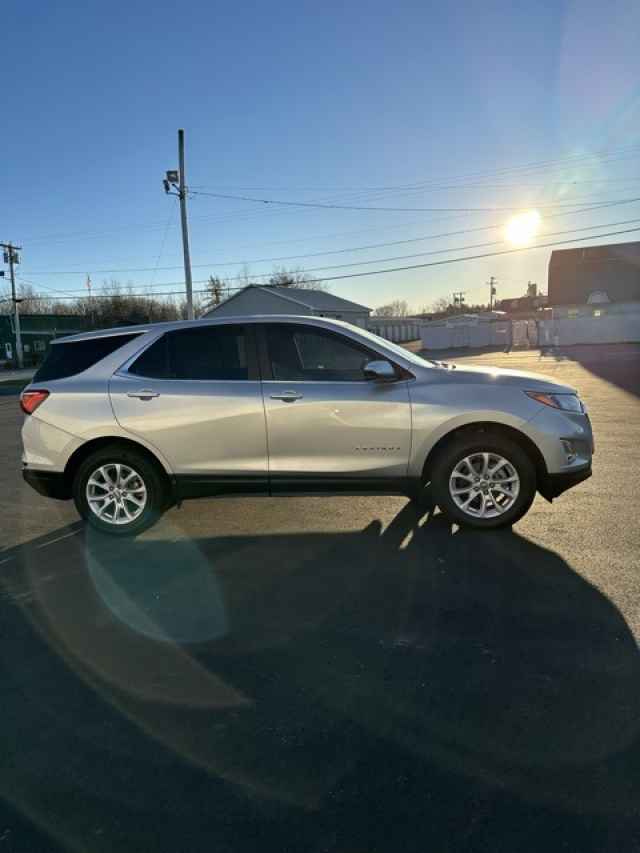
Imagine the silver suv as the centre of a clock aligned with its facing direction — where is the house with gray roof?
The house with gray roof is roughly at 9 o'clock from the silver suv.

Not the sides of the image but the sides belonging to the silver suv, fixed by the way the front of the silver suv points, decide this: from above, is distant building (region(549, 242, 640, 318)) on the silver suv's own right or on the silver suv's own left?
on the silver suv's own left

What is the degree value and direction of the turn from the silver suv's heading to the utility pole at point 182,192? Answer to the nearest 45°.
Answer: approximately 90° to its left

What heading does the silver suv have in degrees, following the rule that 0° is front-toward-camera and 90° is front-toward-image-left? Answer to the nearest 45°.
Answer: approximately 270°
